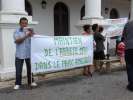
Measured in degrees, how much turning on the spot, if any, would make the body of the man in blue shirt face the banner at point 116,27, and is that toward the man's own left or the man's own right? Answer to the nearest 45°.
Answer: approximately 90° to the man's own left

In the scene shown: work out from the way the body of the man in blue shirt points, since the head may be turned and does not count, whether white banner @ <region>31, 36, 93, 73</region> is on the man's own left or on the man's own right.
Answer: on the man's own left

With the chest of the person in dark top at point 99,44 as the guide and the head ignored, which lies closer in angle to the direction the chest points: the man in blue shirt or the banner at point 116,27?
the man in blue shirt

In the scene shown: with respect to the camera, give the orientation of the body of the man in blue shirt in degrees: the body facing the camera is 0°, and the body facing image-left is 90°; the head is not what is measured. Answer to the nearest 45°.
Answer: approximately 315°

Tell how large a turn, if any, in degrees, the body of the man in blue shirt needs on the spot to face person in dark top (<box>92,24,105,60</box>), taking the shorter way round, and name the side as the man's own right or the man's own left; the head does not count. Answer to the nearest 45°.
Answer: approximately 90° to the man's own left
